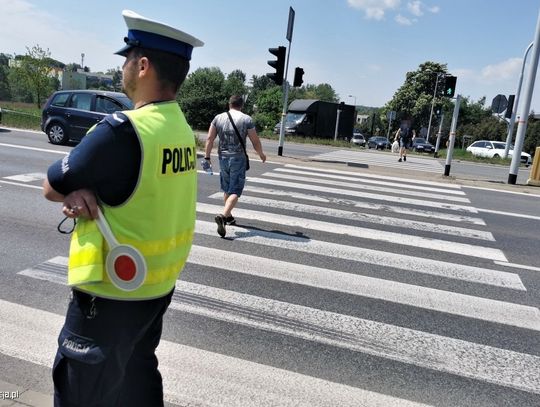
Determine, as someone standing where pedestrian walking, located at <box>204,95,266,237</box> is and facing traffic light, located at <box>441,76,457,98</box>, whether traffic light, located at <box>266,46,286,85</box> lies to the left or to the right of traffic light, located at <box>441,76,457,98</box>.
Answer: left

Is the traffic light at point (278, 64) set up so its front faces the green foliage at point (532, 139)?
no

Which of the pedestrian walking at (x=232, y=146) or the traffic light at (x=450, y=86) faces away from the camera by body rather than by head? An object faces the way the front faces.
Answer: the pedestrian walking

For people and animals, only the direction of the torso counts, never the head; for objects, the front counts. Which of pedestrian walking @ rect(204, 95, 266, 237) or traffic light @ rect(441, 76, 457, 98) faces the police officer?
the traffic light

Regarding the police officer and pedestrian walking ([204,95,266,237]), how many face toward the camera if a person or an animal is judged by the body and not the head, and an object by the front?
0

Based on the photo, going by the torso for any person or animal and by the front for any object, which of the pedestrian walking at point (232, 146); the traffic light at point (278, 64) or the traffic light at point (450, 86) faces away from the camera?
the pedestrian walking

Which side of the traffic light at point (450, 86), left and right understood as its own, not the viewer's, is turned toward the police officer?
front

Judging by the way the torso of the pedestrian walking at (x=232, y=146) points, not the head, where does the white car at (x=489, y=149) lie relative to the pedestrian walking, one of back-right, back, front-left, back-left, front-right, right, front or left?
front-right

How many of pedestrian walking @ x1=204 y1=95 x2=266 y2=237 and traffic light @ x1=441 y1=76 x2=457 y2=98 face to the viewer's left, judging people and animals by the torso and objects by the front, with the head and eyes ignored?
0

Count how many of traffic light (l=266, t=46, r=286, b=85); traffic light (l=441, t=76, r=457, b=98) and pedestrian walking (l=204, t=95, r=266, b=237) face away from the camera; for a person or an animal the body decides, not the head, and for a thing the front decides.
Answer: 1

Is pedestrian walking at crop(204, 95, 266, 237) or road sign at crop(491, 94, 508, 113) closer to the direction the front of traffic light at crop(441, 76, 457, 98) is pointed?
the pedestrian walking

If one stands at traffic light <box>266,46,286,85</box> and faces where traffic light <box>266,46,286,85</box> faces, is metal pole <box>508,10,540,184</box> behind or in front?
behind

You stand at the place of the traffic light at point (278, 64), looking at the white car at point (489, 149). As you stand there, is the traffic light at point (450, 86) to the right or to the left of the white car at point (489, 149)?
right

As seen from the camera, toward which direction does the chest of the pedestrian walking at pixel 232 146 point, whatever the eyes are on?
away from the camera
